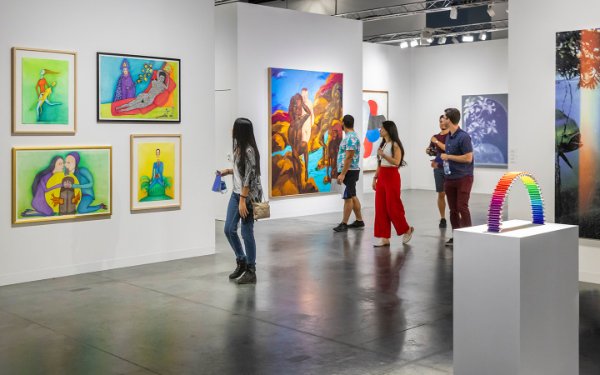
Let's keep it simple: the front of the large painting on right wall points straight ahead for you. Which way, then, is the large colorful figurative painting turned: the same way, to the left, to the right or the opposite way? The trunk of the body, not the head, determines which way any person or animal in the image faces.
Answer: to the left

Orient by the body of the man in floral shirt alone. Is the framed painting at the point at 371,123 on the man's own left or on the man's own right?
on the man's own right

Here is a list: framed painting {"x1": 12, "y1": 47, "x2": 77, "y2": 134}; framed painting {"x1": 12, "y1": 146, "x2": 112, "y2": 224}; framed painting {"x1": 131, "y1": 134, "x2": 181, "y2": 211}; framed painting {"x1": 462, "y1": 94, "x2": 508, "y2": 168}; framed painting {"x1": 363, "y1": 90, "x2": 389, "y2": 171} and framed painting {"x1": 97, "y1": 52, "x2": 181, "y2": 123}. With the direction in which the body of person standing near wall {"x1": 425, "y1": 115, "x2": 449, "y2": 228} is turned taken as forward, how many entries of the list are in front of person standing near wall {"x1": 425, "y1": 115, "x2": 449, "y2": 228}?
4

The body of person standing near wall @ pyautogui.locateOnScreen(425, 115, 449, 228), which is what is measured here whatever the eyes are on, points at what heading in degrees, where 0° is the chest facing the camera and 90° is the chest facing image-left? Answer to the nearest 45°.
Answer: approximately 45°

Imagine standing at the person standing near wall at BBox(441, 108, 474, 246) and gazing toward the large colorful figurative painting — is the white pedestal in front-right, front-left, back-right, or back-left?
back-left

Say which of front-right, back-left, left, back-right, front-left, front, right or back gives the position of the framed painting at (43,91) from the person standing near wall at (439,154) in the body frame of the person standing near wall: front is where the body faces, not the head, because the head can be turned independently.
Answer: front

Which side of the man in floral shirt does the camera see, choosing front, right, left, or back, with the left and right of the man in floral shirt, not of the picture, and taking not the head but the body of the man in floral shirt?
left

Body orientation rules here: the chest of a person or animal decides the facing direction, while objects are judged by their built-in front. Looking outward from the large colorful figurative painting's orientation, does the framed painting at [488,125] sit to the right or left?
on its left
